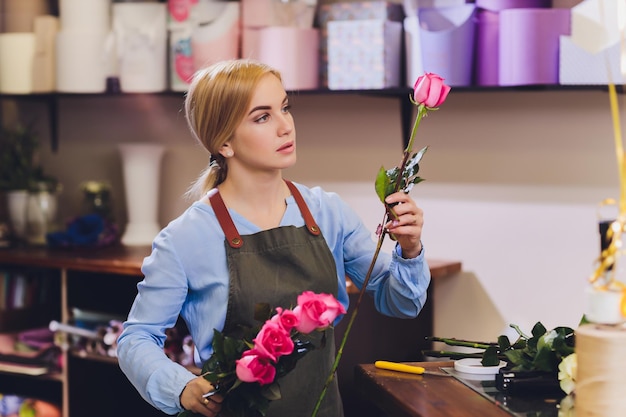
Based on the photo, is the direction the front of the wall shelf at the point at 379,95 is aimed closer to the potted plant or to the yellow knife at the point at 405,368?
the yellow knife

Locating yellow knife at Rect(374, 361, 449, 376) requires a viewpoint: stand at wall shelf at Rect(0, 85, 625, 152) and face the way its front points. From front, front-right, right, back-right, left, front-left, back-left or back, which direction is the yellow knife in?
front

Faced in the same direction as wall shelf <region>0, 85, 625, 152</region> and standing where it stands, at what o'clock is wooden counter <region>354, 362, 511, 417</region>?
The wooden counter is roughly at 12 o'clock from the wall shelf.

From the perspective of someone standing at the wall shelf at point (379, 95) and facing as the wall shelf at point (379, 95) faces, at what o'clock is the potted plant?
The potted plant is roughly at 4 o'clock from the wall shelf.

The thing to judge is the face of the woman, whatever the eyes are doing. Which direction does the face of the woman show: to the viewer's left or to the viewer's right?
to the viewer's right

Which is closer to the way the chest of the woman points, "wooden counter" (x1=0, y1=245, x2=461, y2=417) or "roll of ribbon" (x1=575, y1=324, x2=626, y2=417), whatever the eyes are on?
the roll of ribbon

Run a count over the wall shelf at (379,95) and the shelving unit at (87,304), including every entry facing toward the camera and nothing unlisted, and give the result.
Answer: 2

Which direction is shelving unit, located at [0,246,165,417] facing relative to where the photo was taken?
toward the camera

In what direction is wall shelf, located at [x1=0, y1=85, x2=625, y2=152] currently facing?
toward the camera

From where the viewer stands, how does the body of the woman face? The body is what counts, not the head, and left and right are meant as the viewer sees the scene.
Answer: facing the viewer and to the right of the viewer
